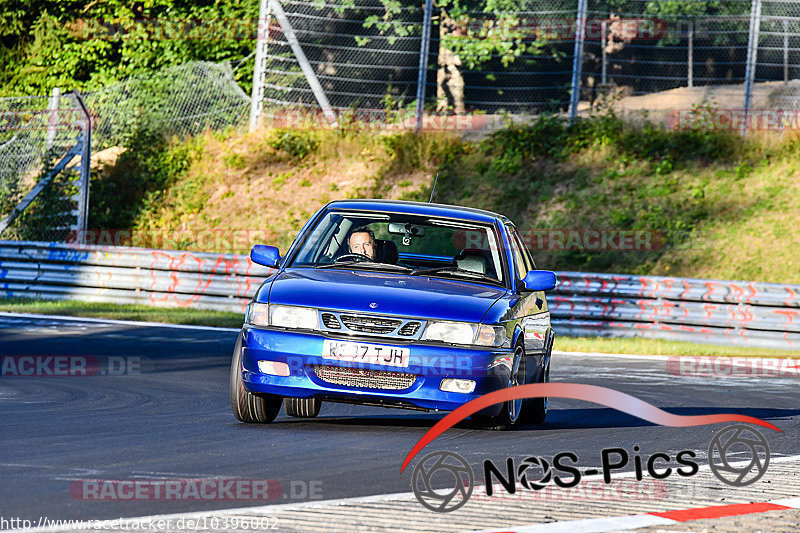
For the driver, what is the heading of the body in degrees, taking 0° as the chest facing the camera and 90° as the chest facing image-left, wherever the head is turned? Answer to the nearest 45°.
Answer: approximately 0°

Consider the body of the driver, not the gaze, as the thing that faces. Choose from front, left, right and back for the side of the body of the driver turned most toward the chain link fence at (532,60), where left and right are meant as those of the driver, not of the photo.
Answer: back

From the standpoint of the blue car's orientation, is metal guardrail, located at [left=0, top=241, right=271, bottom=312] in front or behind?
behind

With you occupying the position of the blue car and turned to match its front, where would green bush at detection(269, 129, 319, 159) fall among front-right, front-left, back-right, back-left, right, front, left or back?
back

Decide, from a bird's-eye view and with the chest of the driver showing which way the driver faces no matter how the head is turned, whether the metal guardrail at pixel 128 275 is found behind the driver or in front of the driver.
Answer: behind

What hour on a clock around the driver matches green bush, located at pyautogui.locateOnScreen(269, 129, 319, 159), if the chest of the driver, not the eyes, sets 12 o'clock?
The green bush is roughly at 6 o'clock from the driver.

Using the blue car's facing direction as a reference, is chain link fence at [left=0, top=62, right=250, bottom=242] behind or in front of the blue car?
behind

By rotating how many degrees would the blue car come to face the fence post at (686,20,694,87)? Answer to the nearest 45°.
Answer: approximately 180°

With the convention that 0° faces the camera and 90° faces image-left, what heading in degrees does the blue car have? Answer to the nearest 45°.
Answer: approximately 0°

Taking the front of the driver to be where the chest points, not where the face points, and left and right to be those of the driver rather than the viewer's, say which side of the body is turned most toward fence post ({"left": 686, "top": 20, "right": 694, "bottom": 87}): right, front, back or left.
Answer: back
